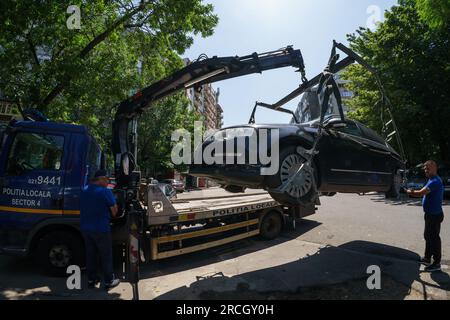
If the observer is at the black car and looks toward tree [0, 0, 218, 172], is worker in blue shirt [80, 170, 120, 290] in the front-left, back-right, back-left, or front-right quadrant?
front-left

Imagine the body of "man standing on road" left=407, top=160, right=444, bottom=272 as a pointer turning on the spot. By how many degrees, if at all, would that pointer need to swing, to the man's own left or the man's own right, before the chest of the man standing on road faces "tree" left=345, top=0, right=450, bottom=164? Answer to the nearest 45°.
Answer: approximately 90° to the man's own right

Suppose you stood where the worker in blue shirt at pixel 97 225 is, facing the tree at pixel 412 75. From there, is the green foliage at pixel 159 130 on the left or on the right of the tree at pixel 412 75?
left

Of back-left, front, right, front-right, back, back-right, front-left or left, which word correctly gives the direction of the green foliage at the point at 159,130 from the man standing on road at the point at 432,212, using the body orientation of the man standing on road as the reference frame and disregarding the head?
front-right

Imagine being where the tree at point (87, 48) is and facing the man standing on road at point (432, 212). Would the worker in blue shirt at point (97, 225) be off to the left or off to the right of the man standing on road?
right

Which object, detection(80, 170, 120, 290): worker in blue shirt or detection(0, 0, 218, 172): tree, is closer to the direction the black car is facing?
the worker in blue shirt

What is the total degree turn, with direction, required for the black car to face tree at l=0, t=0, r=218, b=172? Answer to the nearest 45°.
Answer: approximately 90° to its right

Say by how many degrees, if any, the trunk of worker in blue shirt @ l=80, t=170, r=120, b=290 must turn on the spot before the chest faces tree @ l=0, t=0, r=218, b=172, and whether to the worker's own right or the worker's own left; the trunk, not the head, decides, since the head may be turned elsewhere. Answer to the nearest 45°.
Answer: approximately 45° to the worker's own left

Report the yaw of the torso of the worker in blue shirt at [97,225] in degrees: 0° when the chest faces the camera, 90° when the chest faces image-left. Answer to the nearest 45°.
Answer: approximately 225°

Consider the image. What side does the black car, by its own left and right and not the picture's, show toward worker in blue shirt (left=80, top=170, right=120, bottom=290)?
front

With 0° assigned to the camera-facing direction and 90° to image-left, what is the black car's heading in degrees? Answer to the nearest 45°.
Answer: approximately 45°

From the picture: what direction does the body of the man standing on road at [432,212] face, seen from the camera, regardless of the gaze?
to the viewer's left

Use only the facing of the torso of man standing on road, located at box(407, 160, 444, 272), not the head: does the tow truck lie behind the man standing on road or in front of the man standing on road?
in front

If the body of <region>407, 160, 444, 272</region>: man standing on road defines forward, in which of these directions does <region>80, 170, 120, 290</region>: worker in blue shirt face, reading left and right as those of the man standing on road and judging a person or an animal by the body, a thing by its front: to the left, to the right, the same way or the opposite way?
to the right

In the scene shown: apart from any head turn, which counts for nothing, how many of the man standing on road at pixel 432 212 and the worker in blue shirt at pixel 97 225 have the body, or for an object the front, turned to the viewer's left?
1
